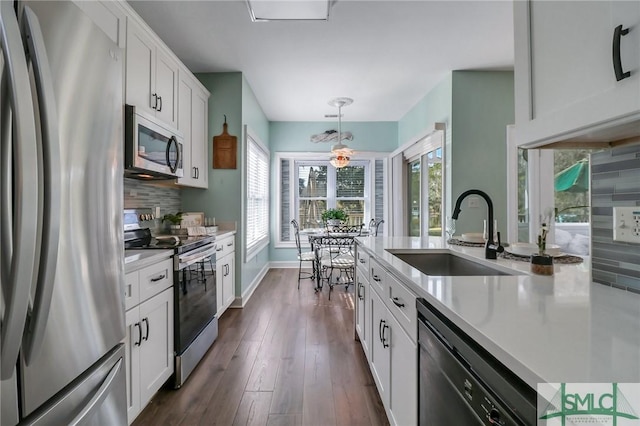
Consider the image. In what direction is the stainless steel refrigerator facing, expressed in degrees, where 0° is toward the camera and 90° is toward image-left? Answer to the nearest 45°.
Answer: approximately 315°

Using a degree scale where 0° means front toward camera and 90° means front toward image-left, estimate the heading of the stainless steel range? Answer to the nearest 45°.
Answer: approximately 315°

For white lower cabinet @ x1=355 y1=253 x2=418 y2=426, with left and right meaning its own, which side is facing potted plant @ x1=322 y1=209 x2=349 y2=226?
right

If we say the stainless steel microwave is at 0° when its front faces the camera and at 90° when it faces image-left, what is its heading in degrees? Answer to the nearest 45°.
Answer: approximately 315°

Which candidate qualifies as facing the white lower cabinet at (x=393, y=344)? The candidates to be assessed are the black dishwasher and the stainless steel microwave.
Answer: the stainless steel microwave

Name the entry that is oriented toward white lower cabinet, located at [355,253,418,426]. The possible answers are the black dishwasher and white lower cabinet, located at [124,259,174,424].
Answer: white lower cabinet, located at [124,259,174,424]

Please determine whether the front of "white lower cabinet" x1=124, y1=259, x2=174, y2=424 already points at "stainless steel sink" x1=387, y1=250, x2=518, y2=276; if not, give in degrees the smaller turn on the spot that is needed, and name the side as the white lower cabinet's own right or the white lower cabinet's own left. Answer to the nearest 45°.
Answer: approximately 45° to the white lower cabinet's own left

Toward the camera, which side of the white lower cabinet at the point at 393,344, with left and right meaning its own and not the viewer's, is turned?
left

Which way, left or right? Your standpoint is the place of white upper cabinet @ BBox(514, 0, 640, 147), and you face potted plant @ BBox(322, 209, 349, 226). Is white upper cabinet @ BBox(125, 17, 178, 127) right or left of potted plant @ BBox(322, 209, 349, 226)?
left

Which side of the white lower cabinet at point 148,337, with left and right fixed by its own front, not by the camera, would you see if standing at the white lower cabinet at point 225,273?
left

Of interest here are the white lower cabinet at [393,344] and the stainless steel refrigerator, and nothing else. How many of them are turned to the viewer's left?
1

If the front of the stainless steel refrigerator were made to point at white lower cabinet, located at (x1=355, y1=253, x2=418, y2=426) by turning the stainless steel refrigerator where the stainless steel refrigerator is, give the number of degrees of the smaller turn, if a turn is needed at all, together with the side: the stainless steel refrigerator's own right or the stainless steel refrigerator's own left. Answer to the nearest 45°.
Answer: approximately 45° to the stainless steel refrigerator's own left
